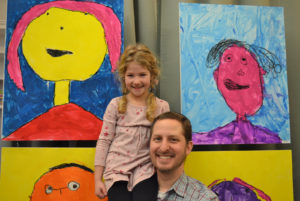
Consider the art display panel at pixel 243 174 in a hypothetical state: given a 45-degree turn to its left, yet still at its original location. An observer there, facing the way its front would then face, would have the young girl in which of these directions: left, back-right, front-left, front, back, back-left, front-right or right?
right

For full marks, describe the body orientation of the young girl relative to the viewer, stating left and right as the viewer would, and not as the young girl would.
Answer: facing the viewer

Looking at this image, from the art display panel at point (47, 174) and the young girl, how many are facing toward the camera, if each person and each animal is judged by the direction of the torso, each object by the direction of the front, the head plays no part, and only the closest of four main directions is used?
2

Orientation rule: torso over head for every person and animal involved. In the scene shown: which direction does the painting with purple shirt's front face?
toward the camera

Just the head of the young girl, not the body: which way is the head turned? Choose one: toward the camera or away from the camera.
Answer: toward the camera

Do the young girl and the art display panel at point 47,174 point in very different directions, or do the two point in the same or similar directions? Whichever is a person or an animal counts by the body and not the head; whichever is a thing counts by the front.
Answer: same or similar directions

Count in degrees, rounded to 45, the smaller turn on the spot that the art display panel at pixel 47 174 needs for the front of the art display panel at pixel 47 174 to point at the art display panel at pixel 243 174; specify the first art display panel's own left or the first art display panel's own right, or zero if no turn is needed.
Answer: approximately 90° to the first art display panel's own left

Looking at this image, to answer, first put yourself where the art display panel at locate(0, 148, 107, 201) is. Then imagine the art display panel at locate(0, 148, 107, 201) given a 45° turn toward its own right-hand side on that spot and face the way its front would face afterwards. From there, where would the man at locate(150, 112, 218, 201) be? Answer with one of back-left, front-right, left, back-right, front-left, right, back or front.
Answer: left

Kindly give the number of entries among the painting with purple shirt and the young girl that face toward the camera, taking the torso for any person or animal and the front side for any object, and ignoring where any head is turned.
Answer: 2

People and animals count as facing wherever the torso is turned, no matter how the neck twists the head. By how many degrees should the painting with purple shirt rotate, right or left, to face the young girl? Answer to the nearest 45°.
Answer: approximately 45° to its right
